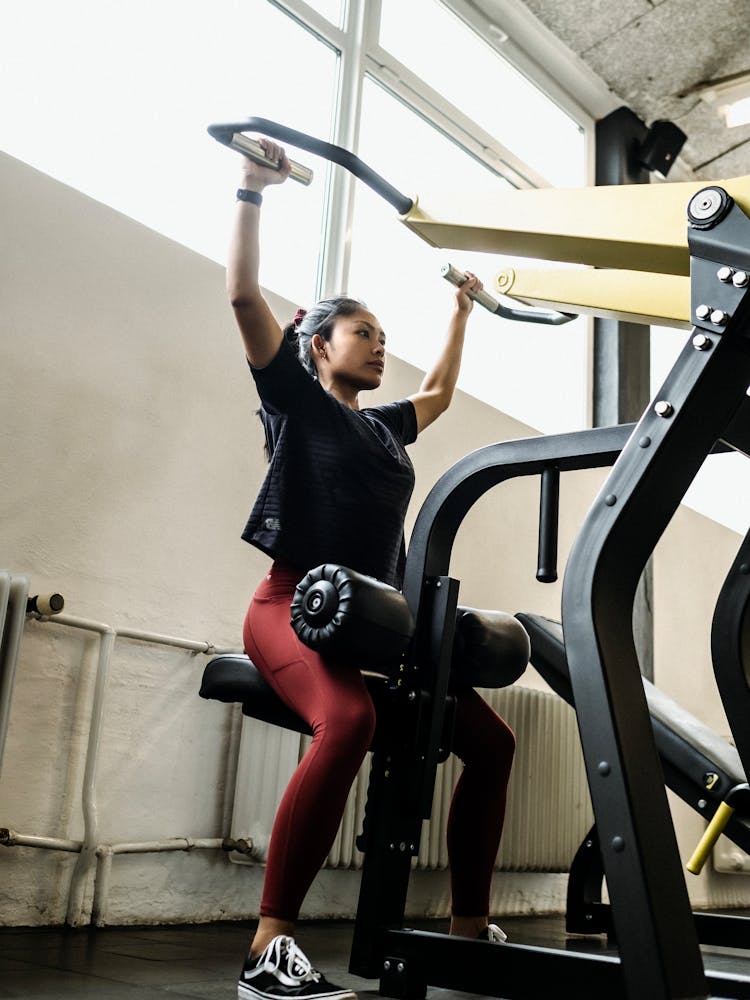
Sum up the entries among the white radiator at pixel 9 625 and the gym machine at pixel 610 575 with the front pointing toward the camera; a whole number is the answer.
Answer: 1

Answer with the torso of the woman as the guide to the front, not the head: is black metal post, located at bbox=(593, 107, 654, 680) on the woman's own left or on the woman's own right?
on the woman's own left

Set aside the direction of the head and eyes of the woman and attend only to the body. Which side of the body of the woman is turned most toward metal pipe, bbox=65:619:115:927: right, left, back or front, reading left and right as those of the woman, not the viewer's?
back

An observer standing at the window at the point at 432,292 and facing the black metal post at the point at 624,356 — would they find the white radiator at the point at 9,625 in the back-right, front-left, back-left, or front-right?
back-right

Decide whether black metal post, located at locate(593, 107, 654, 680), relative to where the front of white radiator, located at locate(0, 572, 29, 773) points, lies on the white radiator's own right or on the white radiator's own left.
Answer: on the white radiator's own left

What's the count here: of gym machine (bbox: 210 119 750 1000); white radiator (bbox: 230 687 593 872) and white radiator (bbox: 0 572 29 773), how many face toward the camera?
2
